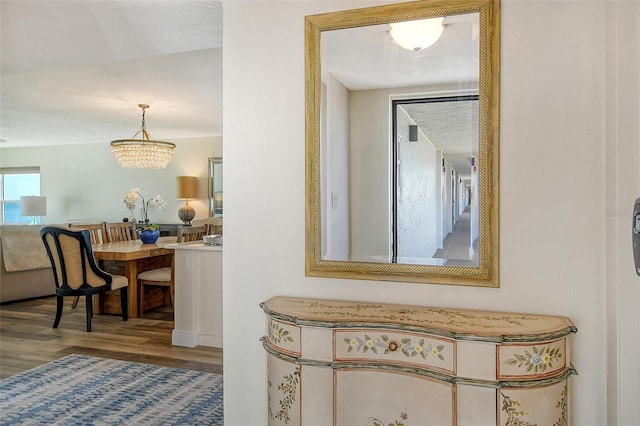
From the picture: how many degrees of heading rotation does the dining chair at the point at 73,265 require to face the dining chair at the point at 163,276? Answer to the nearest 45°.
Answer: approximately 45° to its right

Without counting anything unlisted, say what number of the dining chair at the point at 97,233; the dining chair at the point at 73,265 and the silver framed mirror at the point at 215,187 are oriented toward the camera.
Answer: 2

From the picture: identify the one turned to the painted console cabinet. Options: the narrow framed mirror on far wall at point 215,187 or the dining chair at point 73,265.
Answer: the narrow framed mirror on far wall

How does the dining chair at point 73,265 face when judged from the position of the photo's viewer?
facing away from the viewer and to the right of the viewer

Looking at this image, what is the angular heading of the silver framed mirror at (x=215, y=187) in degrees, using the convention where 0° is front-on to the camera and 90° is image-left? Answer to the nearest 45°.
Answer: approximately 0°

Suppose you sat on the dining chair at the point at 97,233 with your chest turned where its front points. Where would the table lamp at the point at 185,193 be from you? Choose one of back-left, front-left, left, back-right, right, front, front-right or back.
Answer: back-left

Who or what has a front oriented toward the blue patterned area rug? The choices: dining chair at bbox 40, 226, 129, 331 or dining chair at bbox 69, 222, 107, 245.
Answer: dining chair at bbox 69, 222, 107, 245

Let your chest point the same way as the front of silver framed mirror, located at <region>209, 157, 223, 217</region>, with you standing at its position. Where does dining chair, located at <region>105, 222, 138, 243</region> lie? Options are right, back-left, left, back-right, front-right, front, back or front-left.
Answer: front-right

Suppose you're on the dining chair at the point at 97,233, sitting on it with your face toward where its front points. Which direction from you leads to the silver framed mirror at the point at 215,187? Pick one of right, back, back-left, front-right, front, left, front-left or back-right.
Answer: back-left

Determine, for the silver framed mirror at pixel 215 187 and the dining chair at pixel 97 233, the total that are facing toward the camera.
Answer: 2
